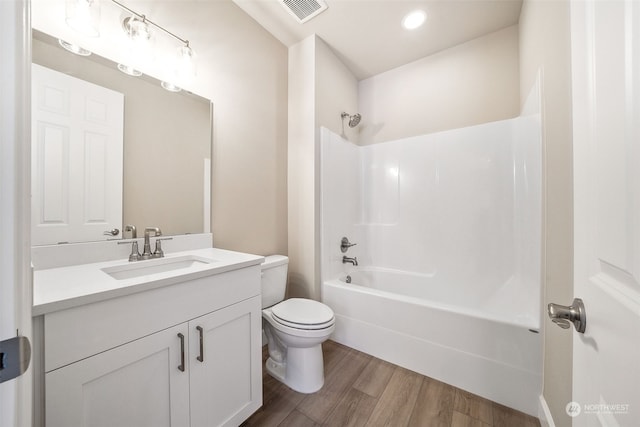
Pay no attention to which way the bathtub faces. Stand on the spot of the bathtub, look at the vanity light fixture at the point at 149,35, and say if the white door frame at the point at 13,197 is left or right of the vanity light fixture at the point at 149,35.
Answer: left

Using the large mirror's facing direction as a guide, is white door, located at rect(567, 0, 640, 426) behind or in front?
in front

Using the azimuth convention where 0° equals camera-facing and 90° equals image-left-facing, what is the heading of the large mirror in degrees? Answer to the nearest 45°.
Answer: approximately 315°

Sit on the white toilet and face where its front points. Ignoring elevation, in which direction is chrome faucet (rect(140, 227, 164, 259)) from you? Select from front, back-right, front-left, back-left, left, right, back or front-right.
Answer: back-right

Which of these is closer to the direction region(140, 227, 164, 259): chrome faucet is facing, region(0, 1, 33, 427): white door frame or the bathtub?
the bathtub

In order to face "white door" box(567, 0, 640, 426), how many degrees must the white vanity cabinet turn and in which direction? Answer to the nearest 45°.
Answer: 0° — it already faces it

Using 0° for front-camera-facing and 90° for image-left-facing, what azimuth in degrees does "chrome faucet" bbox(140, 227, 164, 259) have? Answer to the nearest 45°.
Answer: approximately 315°

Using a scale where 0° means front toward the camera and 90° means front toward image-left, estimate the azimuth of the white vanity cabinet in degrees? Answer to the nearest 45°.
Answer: approximately 315°
